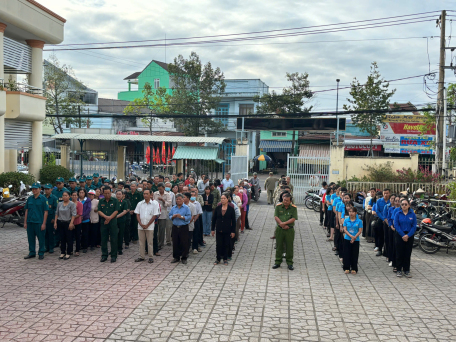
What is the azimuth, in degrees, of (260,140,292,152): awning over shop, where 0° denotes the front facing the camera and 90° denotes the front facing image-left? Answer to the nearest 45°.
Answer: approximately 0°

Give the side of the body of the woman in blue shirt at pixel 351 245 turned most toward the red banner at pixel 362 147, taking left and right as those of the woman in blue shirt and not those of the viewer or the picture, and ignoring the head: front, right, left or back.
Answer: back

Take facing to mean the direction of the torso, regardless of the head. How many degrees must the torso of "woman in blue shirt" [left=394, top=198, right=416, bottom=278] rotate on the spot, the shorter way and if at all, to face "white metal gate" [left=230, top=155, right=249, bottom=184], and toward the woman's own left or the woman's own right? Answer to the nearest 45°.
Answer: approximately 135° to the woman's own right

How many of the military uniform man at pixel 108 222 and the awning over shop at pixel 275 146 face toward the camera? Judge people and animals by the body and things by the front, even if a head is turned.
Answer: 2

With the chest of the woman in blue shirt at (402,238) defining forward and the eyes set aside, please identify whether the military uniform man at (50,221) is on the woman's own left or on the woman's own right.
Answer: on the woman's own right

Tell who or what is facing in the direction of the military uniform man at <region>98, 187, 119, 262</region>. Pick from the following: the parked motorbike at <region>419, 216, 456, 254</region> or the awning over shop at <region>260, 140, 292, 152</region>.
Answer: the awning over shop

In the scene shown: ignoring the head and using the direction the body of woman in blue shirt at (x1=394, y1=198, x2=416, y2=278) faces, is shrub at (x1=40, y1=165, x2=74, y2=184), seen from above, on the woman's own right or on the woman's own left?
on the woman's own right

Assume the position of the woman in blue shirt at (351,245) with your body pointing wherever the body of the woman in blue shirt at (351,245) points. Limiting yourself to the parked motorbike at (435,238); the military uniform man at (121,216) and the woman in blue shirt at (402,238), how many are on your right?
1

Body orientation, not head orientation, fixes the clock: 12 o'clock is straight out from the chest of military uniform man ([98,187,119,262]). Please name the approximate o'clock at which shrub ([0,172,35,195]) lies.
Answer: The shrub is roughly at 5 o'clock from the military uniform man.

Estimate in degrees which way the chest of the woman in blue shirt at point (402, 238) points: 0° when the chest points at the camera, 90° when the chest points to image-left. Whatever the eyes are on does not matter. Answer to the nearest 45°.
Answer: approximately 0°

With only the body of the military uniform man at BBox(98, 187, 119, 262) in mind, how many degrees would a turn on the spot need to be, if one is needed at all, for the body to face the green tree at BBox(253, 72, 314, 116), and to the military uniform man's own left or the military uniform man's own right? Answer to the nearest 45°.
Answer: approximately 135° to the military uniform man's own left
